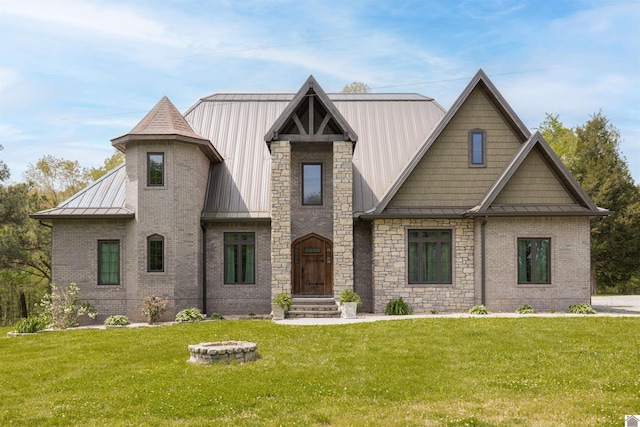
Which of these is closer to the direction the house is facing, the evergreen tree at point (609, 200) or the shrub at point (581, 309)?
the shrub

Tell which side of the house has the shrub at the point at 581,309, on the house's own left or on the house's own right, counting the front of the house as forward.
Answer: on the house's own left

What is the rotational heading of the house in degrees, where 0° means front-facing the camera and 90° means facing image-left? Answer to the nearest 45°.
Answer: approximately 0°

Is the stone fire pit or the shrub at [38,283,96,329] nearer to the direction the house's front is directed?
the stone fire pit

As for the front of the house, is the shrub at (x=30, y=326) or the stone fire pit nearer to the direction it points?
the stone fire pit
